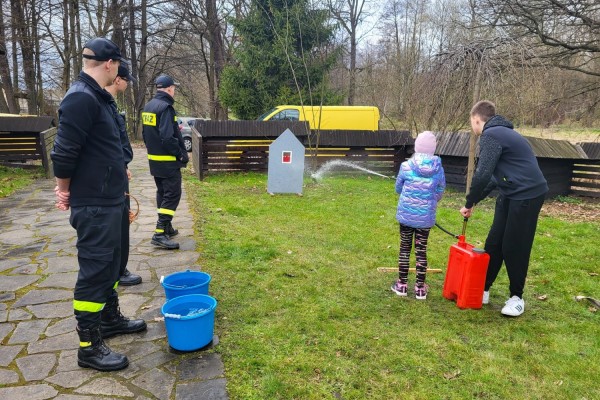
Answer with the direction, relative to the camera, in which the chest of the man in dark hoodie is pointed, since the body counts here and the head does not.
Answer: to the viewer's left

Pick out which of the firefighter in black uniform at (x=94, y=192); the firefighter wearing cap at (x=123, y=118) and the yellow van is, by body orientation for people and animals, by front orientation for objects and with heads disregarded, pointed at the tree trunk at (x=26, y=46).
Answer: the yellow van

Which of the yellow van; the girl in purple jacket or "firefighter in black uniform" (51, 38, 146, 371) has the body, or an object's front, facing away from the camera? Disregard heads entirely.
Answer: the girl in purple jacket

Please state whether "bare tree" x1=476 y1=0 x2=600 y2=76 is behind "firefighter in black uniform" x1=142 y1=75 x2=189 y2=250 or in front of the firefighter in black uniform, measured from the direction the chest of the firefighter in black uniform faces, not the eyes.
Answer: in front

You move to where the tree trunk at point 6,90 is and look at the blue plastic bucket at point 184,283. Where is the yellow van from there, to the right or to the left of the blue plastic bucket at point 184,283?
left

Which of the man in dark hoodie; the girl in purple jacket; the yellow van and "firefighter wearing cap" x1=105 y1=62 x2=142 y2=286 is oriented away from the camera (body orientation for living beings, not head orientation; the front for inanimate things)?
the girl in purple jacket

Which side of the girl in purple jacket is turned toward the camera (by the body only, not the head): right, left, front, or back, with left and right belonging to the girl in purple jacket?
back

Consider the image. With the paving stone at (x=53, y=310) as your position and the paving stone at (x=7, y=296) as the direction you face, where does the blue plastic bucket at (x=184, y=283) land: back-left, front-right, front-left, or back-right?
back-right

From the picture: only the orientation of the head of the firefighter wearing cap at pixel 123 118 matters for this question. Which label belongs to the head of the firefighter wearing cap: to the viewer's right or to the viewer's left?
to the viewer's right

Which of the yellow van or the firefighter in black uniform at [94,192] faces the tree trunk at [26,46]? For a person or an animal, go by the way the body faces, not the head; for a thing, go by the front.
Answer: the yellow van

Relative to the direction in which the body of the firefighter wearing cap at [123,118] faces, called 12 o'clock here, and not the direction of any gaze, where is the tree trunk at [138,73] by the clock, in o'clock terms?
The tree trunk is roughly at 9 o'clock from the firefighter wearing cap.

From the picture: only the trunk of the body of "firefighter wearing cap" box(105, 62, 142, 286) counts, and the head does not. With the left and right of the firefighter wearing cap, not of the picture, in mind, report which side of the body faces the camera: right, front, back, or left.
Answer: right

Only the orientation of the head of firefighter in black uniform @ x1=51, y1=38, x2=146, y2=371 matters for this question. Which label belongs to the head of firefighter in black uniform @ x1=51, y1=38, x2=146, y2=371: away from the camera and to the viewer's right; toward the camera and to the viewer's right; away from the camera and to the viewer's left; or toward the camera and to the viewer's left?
away from the camera and to the viewer's right

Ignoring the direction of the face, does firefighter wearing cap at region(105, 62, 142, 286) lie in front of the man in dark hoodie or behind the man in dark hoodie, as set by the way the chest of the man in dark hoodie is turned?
in front

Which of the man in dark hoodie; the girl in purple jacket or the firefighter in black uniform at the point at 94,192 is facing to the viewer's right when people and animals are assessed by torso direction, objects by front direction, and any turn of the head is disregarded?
the firefighter in black uniform

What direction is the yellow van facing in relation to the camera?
to the viewer's left

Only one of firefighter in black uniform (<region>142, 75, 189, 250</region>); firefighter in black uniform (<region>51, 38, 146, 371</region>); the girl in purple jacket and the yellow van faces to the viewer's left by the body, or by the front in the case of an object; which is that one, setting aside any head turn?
the yellow van
